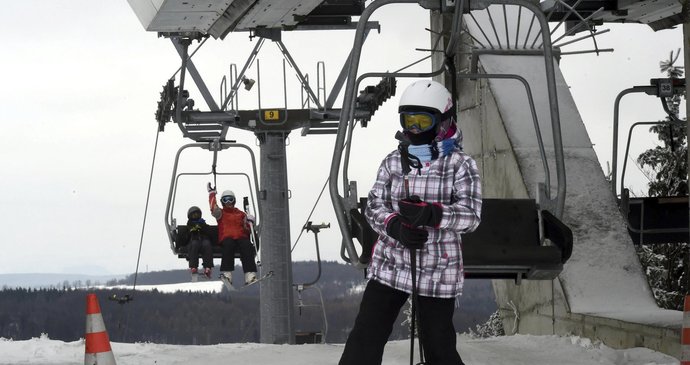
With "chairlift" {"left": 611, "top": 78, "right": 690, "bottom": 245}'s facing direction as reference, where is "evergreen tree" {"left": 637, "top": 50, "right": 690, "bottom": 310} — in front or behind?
in front

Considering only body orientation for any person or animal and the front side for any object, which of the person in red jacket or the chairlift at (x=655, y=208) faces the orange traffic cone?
the person in red jacket

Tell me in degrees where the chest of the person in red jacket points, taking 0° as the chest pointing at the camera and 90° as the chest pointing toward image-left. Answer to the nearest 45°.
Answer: approximately 0°

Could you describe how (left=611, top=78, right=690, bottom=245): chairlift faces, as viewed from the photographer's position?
facing away from the viewer

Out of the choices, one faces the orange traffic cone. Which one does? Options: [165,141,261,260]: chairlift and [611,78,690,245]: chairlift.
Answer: [165,141,261,260]: chairlift

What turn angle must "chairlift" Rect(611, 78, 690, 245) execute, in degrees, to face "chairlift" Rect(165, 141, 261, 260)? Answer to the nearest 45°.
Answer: approximately 90° to its left
